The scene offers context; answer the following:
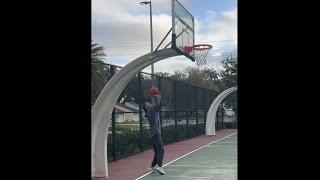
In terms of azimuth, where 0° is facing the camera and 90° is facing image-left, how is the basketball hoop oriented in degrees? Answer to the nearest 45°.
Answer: approximately 270°

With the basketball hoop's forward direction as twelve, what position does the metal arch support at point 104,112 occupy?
The metal arch support is roughly at 6 o'clock from the basketball hoop.

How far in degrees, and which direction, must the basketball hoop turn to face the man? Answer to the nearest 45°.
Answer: approximately 90° to its right

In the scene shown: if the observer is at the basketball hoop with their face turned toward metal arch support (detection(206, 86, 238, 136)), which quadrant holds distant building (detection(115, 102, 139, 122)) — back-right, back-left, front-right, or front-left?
front-left

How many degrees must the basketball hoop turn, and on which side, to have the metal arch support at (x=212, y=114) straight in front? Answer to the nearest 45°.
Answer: approximately 90° to its left

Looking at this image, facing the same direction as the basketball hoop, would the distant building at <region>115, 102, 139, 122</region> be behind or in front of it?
behind

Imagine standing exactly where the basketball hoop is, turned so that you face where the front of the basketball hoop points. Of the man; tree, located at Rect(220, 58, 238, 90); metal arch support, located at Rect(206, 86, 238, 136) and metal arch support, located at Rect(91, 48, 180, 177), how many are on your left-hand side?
2

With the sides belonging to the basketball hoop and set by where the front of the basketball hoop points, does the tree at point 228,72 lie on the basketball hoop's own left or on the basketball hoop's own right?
on the basketball hoop's own left

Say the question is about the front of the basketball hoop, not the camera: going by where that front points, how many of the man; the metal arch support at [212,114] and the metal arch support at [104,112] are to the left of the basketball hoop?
1
